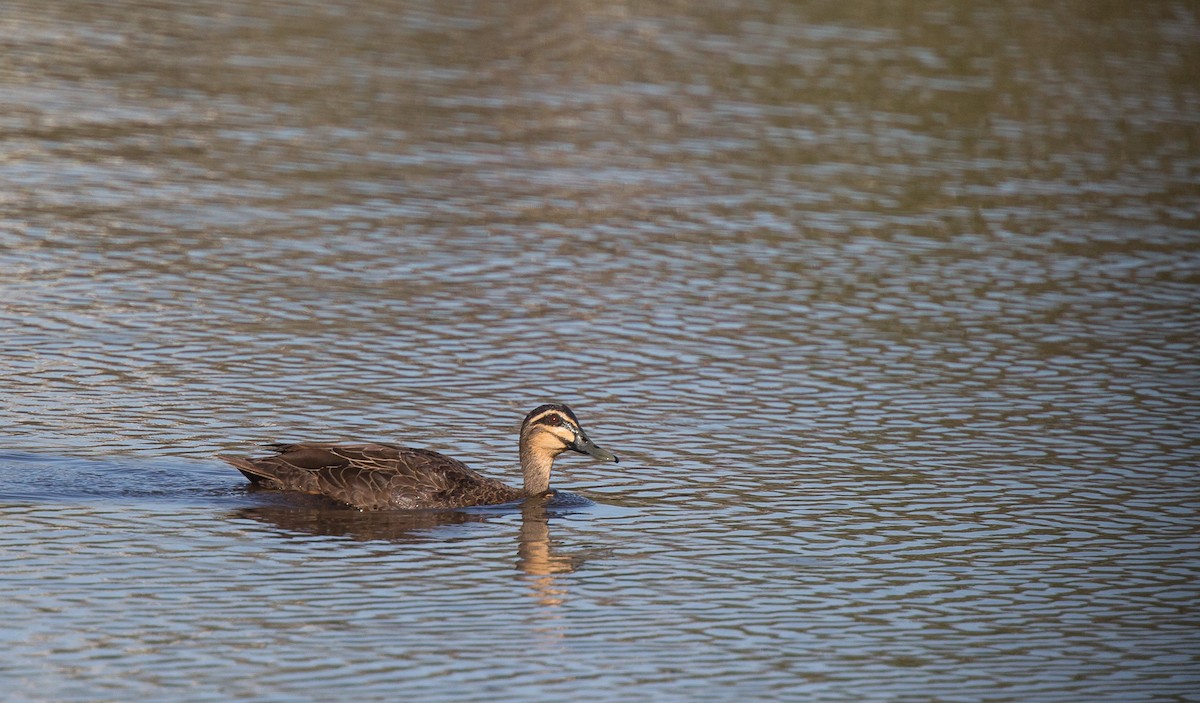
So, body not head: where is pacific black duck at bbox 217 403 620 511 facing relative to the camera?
to the viewer's right
